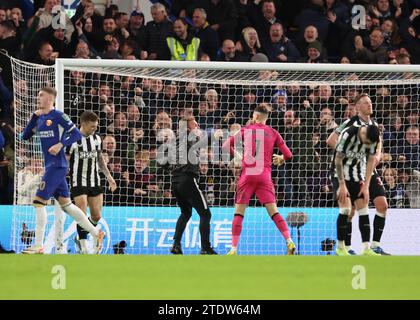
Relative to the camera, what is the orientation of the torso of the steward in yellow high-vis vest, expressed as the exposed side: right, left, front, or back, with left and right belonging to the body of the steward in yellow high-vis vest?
front

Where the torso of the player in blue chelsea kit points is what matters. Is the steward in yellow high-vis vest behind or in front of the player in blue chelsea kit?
behind

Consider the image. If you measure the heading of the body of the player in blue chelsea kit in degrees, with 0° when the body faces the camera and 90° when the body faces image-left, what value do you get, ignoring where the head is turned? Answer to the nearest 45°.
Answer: approximately 45°

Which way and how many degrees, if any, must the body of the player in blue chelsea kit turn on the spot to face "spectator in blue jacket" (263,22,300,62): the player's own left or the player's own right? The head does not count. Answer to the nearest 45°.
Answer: approximately 180°

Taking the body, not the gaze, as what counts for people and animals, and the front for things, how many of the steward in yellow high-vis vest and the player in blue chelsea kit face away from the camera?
0
